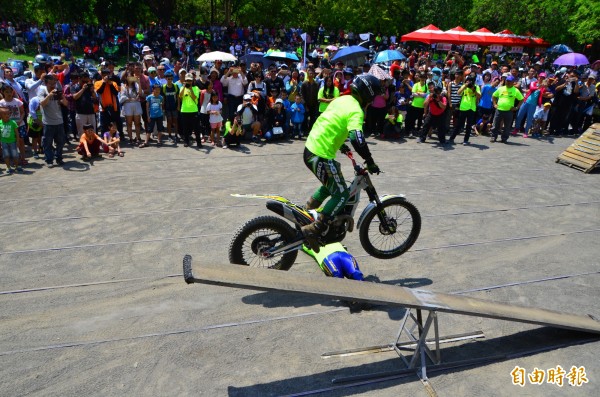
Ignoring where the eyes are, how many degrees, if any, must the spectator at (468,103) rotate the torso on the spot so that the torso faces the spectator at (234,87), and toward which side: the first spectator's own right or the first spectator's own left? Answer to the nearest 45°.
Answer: approximately 90° to the first spectator's own right

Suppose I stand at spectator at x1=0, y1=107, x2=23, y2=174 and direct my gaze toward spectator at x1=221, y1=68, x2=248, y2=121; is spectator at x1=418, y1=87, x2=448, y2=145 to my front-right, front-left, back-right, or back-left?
front-right

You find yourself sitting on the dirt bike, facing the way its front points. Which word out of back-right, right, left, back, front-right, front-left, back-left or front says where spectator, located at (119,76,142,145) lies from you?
back-left

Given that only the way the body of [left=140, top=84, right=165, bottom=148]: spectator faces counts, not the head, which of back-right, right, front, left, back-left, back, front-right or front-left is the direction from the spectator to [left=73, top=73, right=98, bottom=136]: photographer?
right

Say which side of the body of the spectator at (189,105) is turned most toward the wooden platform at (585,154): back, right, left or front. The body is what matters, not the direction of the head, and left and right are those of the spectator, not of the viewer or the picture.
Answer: left

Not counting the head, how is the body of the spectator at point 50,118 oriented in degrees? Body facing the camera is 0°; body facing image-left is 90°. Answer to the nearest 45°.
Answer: approximately 315°

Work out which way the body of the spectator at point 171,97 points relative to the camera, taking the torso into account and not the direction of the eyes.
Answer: toward the camera

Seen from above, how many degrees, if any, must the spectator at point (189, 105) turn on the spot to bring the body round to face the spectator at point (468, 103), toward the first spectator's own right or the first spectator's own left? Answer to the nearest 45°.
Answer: approximately 90° to the first spectator's own left

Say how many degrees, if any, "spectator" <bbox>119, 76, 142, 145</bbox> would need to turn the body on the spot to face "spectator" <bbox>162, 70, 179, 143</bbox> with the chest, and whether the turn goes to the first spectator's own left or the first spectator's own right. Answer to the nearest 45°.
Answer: approximately 45° to the first spectator's own left

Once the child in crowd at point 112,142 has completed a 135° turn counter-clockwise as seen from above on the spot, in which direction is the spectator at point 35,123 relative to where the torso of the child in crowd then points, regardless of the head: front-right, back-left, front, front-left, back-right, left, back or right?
left

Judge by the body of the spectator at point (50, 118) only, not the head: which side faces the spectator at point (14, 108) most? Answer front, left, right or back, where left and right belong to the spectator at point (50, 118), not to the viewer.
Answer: back

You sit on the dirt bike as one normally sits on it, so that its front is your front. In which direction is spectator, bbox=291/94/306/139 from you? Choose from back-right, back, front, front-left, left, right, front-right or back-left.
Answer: left

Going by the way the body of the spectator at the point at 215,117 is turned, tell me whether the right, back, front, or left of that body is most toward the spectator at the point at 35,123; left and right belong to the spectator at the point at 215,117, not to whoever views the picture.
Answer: right

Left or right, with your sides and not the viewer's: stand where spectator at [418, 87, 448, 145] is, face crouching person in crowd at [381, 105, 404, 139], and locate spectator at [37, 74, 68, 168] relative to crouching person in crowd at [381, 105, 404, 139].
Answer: left

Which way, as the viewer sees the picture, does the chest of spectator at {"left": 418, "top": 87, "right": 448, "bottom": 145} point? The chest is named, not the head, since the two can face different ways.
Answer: toward the camera

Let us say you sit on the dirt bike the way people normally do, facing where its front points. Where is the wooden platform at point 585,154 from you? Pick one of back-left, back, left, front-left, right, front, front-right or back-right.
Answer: front-left
